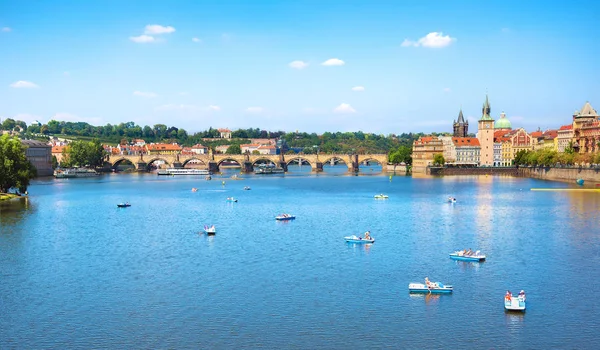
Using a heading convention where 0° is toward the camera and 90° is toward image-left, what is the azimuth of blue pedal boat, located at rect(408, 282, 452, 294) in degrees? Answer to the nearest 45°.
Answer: approximately 90°

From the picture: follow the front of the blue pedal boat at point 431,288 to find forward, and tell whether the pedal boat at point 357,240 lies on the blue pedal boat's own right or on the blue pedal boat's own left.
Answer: on the blue pedal boat's own right

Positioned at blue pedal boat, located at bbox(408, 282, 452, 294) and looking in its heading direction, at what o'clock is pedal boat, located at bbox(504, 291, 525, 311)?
The pedal boat is roughly at 7 o'clock from the blue pedal boat.

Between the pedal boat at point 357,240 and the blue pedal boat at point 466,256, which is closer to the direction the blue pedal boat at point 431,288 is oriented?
the pedal boat at point 357,240

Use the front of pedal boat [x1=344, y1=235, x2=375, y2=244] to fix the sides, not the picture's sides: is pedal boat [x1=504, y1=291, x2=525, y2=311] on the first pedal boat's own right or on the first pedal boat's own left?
on the first pedal boat's own left

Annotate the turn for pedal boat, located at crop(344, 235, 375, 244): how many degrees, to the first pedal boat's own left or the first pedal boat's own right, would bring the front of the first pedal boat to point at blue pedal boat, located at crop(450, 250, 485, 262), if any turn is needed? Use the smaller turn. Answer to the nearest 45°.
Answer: approximately 135° to the first pedal boat's own left

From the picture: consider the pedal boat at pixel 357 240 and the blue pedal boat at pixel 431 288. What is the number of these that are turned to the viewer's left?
2

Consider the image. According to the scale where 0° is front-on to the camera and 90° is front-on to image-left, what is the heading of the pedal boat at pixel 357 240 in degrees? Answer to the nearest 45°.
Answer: approximately 90°
